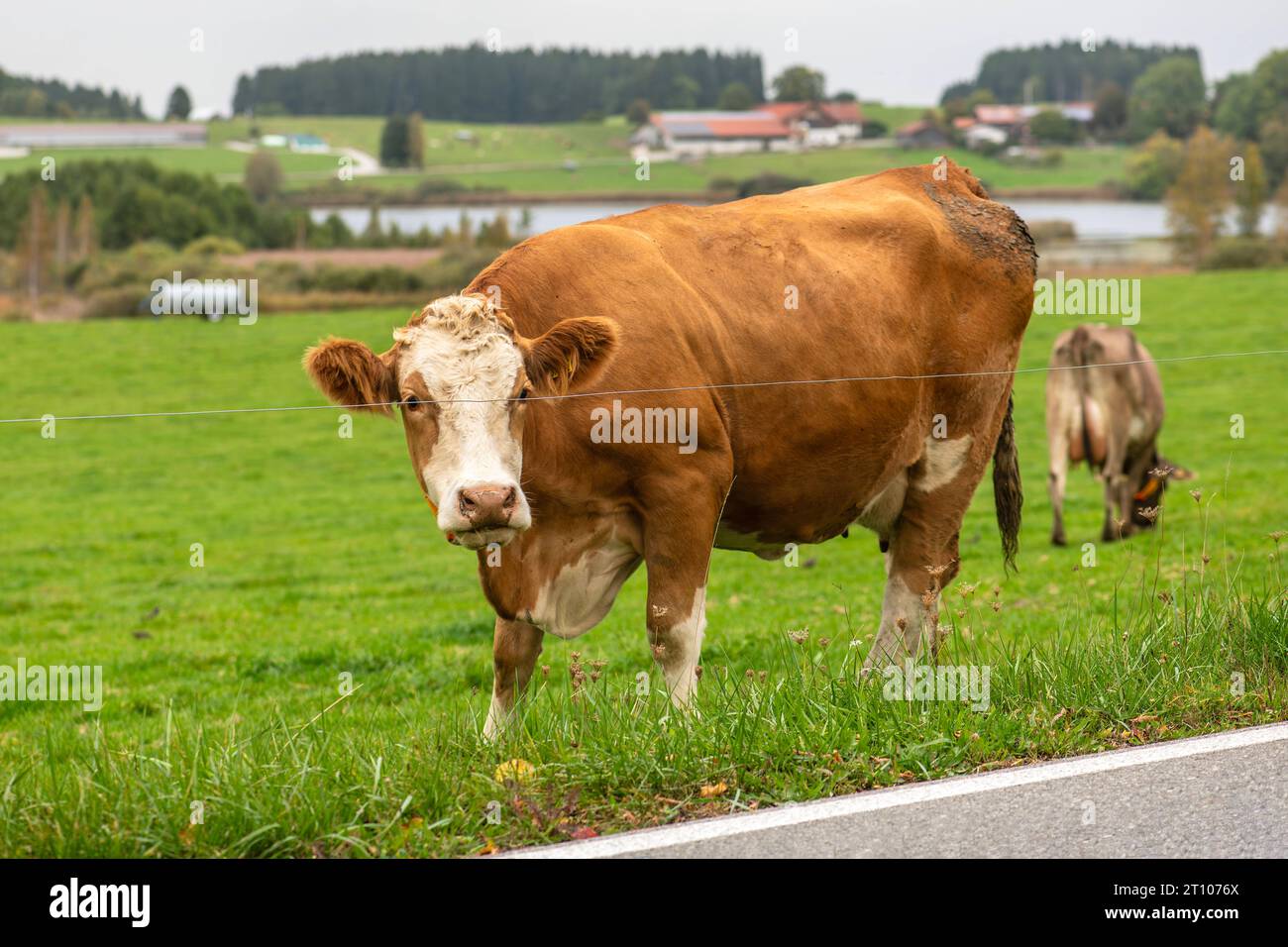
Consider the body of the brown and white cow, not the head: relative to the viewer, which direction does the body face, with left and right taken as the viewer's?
facing the viewer and to the left of the viewer

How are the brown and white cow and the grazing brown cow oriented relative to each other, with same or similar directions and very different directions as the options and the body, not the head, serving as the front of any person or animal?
very different directions

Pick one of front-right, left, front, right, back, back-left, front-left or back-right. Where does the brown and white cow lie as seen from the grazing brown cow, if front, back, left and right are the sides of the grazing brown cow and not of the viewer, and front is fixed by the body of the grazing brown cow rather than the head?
back-right

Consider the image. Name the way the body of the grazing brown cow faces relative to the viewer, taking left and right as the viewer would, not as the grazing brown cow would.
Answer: facing away from the viewer and to the right of the viewer

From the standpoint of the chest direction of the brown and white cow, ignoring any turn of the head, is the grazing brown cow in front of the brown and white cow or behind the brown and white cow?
behind
